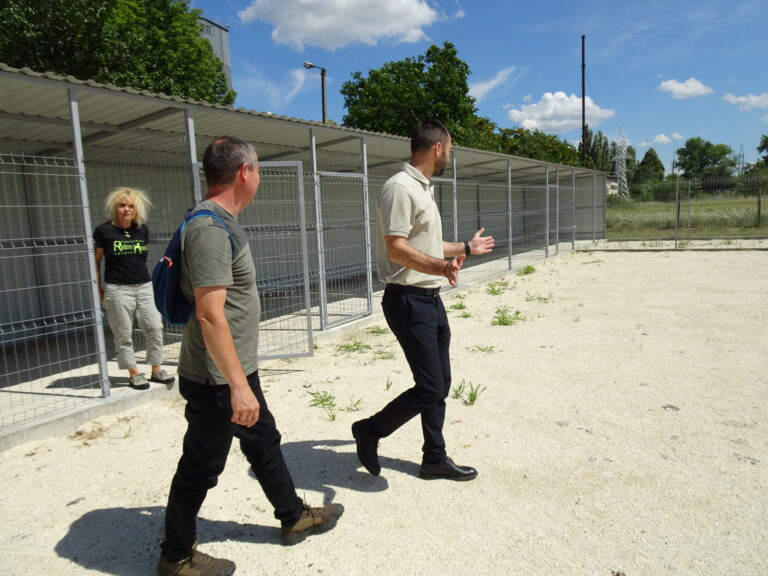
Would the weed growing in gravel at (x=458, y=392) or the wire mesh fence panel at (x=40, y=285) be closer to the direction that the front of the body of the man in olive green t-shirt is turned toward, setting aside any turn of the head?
the weed growing in gravel

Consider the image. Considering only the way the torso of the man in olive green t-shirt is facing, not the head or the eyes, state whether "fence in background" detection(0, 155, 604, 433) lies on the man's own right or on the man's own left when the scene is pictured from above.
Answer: on the man's own left

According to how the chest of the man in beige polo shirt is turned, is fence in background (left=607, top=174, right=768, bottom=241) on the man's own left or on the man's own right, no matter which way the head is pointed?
on the man's own left

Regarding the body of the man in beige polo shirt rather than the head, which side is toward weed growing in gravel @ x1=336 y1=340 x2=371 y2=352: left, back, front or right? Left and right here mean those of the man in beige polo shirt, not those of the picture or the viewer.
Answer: left

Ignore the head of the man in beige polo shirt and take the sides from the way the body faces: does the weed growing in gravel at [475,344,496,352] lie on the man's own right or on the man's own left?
on the man's own left

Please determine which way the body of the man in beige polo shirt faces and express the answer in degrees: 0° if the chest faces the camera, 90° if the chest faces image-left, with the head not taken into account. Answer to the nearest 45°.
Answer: approximately 270°
